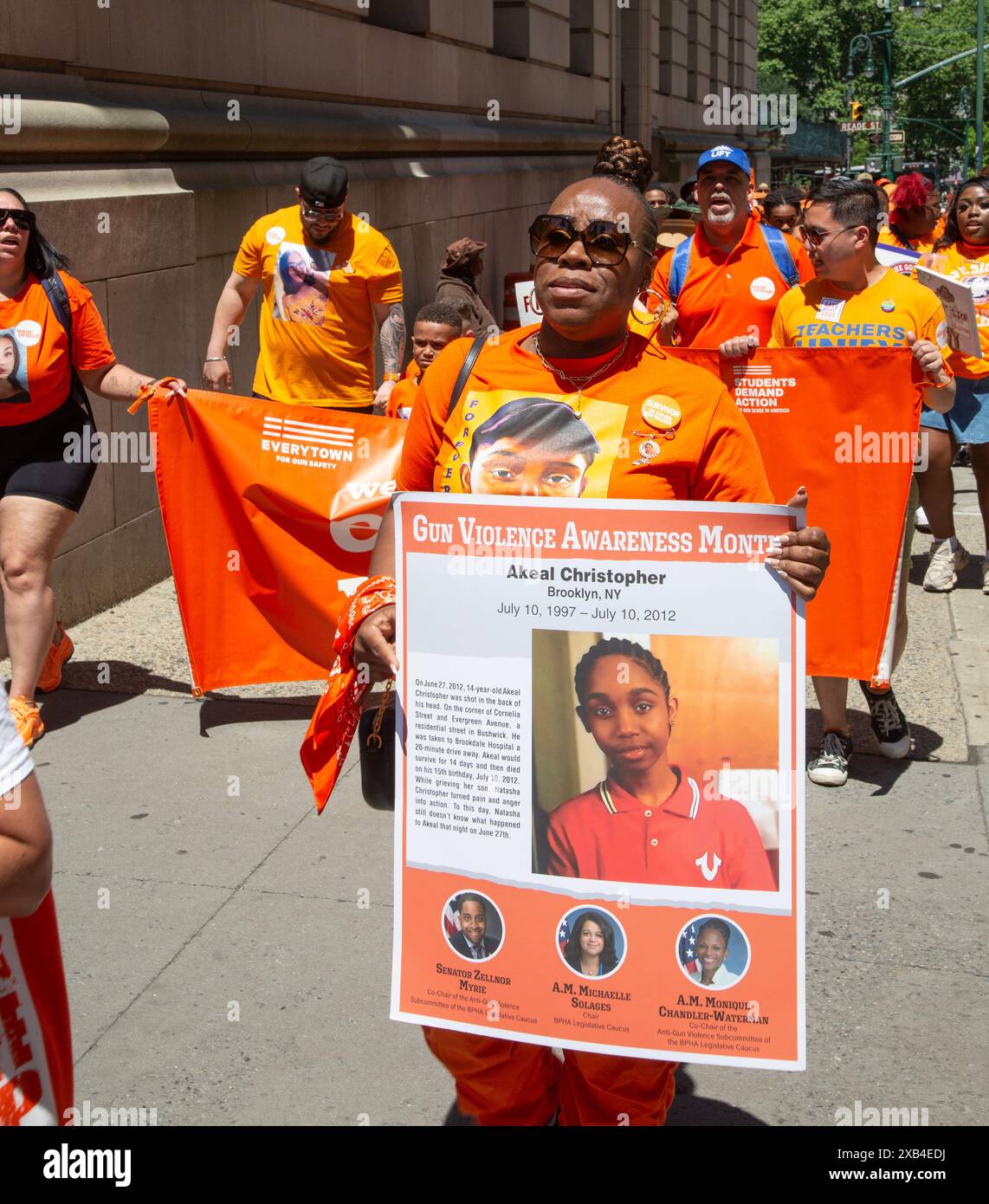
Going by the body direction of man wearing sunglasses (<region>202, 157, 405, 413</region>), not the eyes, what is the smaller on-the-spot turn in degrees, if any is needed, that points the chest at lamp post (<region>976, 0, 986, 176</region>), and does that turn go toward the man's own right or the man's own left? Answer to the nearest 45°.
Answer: approximately 135° to the man's own left

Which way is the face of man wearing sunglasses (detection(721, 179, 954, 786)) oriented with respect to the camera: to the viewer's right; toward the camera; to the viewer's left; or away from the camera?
to the viewer's left

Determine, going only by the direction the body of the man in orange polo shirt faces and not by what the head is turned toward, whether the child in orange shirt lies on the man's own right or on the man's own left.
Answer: on the man's own right

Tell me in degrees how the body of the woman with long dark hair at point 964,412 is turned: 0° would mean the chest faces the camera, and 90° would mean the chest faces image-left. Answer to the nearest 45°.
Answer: approximately 0°

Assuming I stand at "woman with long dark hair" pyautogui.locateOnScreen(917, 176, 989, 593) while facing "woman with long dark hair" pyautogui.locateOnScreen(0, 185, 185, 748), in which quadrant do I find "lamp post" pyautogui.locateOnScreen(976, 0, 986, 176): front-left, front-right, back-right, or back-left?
back-right

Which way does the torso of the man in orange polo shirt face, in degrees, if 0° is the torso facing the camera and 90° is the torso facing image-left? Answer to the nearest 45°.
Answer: approximately 0°

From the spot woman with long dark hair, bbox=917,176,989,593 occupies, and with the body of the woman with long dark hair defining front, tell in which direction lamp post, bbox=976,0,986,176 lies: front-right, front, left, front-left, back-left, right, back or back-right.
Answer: back

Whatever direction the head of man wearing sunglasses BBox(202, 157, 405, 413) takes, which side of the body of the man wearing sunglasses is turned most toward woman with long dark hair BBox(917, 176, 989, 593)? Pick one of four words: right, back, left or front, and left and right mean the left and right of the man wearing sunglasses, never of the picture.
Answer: left

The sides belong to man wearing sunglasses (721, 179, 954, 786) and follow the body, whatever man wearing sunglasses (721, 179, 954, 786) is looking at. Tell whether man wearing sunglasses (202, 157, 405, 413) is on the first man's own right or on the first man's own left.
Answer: on the first man's own right

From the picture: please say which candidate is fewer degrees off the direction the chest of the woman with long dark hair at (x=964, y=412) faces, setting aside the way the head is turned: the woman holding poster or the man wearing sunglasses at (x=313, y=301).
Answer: the woman holding poster

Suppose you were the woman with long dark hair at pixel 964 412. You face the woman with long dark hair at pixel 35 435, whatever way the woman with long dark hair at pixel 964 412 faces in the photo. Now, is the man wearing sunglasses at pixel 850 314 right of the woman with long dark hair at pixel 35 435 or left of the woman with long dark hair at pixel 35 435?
left
